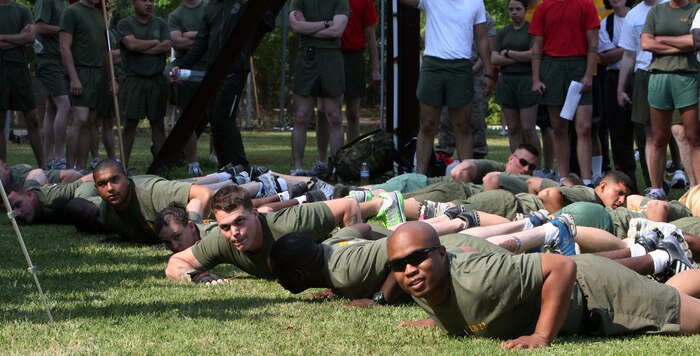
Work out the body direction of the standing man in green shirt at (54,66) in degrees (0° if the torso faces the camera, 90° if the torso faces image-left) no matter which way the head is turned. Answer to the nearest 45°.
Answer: approximately 315°

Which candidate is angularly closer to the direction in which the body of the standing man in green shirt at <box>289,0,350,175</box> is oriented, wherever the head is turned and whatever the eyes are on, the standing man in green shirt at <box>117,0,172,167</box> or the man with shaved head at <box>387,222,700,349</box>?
the man with shaved head

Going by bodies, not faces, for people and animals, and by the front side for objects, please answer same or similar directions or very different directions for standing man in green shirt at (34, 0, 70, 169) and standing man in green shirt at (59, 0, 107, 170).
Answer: same or similar directions

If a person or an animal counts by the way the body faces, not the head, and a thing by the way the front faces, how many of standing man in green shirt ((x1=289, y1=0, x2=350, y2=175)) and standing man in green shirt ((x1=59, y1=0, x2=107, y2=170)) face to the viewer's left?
0

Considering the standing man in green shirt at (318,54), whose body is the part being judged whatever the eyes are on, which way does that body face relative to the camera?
toward the camera

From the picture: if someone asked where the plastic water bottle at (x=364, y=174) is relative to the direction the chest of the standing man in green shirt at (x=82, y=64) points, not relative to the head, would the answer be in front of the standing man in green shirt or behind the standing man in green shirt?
in front

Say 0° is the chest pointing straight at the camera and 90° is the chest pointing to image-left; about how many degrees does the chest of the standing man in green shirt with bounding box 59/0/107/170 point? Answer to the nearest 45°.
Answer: approximately 315°

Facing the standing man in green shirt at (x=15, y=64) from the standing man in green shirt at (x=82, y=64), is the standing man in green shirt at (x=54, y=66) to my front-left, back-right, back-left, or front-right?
front-right

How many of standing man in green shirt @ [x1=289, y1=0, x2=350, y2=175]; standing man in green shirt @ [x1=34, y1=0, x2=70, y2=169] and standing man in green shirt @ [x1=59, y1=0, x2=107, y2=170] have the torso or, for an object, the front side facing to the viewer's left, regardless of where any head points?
0

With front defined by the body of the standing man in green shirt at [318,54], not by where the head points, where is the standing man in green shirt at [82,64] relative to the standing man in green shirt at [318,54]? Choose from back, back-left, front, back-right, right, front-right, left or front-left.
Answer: right

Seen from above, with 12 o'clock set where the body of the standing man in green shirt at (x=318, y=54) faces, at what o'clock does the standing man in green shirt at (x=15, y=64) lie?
the standing man in green shirt at (x=15, y=64) is roughly at 3 o'clock from the standing man in green shirt at (x=318, y=54).
